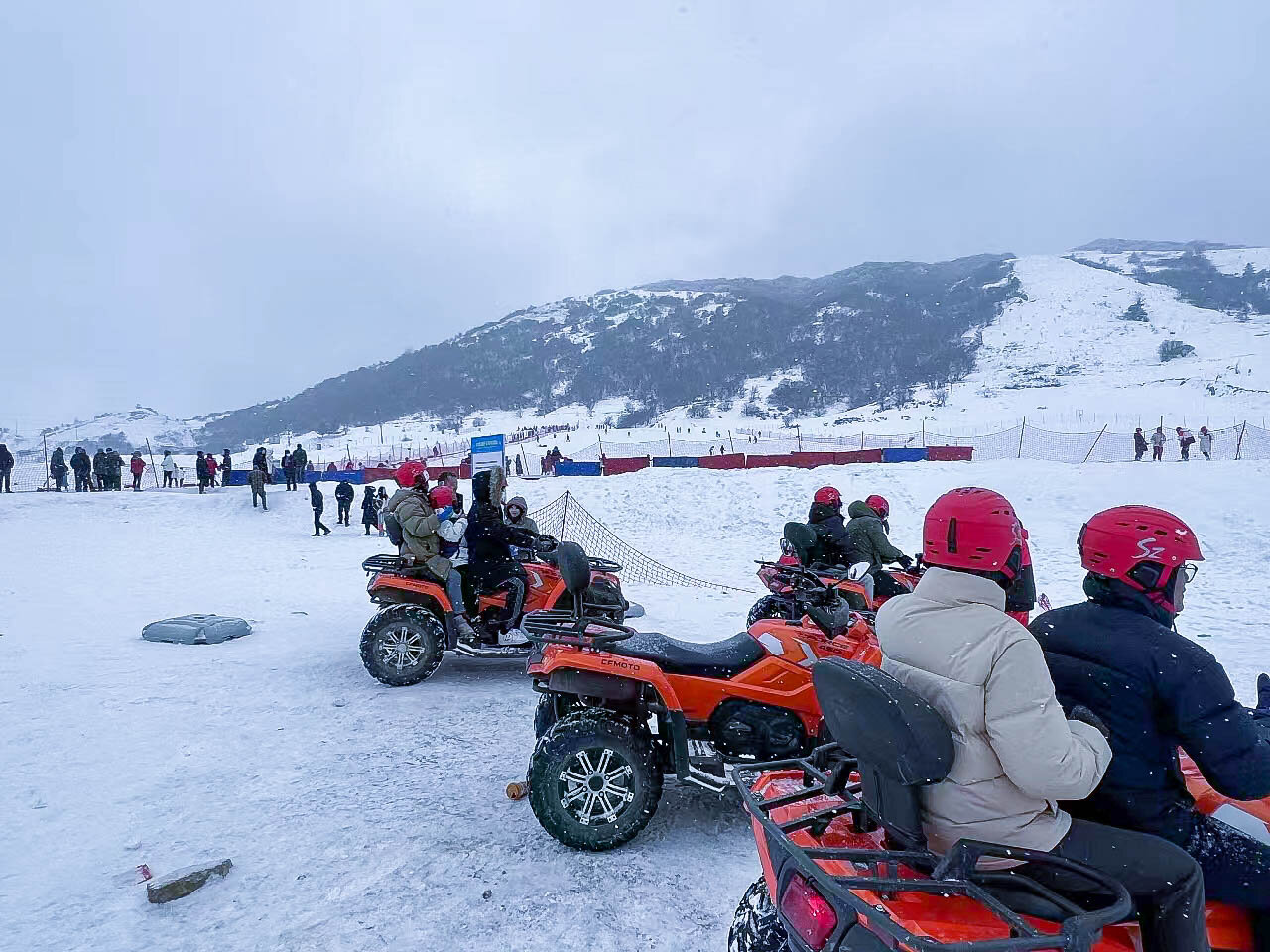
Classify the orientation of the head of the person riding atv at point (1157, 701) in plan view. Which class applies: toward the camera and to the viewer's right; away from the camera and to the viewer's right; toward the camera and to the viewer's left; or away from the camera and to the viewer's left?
away from the camera and to the viewer's right

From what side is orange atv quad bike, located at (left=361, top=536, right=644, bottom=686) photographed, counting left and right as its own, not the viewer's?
right

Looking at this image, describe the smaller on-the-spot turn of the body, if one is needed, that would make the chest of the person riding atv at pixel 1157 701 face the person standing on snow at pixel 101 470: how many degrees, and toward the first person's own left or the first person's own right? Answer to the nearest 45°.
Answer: approximately 135° to the first person's own left

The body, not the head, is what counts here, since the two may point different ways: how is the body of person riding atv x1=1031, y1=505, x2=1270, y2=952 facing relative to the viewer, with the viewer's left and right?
facing away from the viewer and to the right of the viewer

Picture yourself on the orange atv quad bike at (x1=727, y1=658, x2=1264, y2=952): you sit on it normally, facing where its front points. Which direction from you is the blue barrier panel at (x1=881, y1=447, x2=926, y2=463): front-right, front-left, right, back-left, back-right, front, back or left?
front-left

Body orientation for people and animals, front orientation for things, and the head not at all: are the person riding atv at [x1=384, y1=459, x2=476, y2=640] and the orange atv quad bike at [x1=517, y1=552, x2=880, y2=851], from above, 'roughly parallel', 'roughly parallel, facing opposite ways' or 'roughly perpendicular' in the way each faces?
roughly parallel

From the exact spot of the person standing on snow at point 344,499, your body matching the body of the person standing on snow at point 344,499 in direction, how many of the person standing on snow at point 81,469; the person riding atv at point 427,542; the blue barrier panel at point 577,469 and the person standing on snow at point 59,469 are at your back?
1

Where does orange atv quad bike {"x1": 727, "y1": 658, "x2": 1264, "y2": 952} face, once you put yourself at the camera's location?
facing away from the viewer and to the right of the viewer

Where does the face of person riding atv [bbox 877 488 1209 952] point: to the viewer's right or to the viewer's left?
to the viewer's right

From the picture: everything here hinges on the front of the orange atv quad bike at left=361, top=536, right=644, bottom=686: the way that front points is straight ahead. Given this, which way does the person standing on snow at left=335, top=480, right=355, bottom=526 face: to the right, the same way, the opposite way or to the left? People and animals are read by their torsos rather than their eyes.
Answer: to the left
